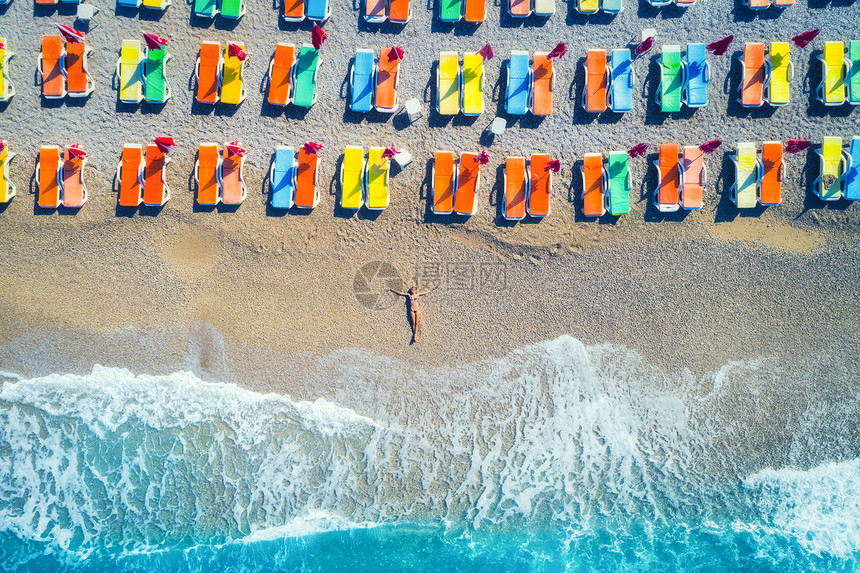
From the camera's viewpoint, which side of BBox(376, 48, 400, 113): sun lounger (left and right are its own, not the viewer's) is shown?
front

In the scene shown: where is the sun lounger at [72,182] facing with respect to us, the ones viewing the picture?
facing the viewer

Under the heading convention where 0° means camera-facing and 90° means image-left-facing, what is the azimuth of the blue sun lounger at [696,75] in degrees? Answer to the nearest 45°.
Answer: approximately 0°

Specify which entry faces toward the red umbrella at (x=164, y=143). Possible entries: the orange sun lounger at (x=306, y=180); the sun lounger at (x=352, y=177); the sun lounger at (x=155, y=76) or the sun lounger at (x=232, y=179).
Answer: the sun lounger at (x=155, y=76)

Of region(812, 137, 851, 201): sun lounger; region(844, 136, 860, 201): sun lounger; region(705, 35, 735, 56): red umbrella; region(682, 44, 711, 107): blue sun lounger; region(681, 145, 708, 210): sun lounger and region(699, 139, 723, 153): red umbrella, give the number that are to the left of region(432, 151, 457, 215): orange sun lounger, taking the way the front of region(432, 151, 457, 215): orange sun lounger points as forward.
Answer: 6

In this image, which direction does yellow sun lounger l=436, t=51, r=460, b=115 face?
toward the camera

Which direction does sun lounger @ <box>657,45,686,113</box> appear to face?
toward the camera

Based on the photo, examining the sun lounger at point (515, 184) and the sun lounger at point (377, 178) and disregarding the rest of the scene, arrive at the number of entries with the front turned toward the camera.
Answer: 2

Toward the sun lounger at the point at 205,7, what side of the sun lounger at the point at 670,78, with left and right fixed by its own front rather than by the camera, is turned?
right

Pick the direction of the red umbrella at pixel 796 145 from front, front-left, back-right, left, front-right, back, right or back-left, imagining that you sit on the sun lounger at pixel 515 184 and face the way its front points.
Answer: left

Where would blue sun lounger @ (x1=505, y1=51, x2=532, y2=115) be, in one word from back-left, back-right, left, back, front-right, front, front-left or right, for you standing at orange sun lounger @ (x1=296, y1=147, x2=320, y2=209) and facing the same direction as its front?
left
